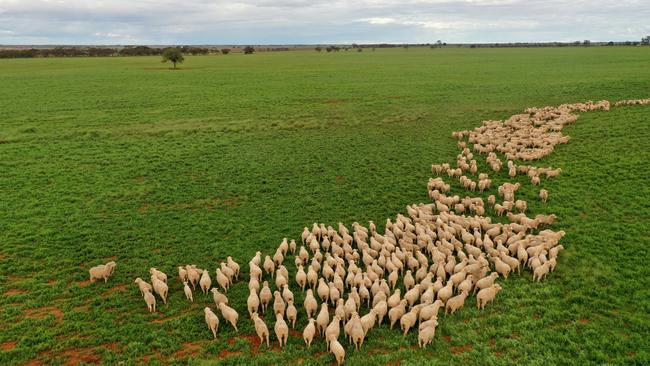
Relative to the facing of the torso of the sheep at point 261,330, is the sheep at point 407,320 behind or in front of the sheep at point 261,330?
behind

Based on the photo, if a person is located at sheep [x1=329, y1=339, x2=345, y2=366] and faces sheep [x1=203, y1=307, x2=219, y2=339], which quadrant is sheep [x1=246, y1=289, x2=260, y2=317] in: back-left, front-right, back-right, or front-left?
front-right
